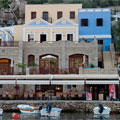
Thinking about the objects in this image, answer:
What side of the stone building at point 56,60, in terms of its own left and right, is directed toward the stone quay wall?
front

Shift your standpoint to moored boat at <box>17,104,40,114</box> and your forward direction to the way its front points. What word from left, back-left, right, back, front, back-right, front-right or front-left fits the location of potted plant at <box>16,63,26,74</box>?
right

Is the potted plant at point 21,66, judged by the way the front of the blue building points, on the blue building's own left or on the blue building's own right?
on the blue building's own right

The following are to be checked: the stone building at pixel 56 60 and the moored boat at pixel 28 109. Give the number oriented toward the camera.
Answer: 1

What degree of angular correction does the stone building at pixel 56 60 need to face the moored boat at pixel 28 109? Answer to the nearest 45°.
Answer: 0° — it already faces it

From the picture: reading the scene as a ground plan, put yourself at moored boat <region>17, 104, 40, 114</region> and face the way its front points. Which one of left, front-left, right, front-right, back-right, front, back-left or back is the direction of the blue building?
back-right

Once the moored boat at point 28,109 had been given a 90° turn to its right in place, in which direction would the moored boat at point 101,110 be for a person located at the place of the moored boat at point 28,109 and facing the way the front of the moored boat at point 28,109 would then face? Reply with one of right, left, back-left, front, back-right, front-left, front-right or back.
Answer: right

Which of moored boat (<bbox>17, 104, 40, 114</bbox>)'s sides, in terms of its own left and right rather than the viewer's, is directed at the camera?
left

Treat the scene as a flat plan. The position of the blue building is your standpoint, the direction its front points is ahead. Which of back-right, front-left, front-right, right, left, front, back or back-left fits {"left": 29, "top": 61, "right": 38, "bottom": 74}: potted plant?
front-right

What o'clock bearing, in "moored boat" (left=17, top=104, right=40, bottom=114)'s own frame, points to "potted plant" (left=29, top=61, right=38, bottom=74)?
The potted plant is roughly at 3 o'clock from the moored boat.

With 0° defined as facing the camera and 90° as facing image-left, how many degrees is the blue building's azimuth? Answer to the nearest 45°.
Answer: approximately 0°
